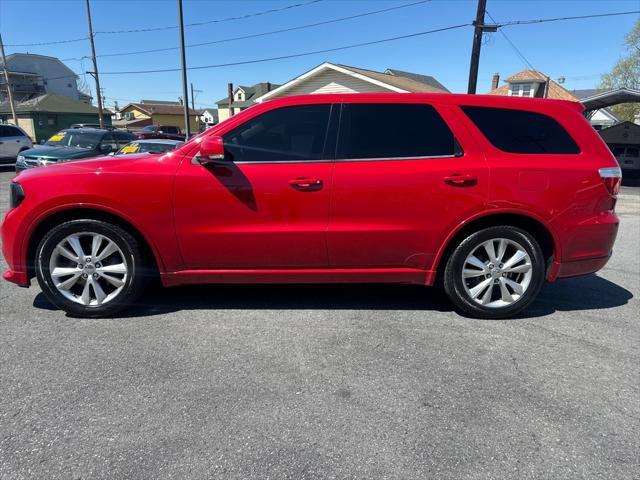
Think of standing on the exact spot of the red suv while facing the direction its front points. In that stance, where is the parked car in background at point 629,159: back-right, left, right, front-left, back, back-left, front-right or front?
back-right

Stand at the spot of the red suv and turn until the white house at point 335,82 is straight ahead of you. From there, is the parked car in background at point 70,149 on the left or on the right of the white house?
left

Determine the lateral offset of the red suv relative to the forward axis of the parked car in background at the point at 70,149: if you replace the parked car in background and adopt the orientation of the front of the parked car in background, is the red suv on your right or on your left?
on your left

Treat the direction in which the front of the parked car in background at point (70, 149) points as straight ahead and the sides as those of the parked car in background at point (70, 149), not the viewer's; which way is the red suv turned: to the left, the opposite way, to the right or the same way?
to the right

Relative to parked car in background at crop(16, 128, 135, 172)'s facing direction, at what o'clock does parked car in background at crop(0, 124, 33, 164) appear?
parked car in background at crop(0, 124, 33, 164) is roughly at 4 o'clock from parked car in background at crop(16, 128, 135, 172).

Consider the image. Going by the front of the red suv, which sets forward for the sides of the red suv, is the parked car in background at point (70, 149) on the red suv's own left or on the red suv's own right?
on the red suv's own right

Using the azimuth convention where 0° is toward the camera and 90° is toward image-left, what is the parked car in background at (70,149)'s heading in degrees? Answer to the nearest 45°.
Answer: approximately 45°

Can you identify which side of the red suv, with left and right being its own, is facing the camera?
left

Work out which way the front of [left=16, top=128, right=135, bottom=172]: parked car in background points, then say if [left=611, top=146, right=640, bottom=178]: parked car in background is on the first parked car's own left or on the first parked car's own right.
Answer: on the first parked car's own left

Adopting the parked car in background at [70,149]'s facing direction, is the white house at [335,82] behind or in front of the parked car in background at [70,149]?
behind

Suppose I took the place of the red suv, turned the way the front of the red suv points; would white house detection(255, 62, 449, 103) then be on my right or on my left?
on my right
